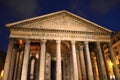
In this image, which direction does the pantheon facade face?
toward the camera
